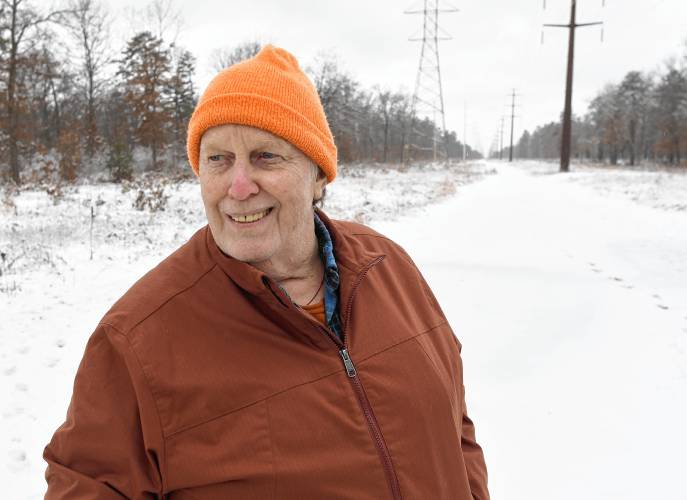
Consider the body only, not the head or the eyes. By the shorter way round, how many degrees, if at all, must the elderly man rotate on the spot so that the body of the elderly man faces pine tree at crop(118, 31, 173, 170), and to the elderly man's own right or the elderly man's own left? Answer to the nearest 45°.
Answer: approximately 135° to the elderly man's own left

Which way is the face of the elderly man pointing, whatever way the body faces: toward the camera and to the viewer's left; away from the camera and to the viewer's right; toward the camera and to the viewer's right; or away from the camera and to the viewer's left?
toward the camera and to the viewer's left

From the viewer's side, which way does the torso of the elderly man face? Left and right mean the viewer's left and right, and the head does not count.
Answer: facing the viewer and to the right of the viewer

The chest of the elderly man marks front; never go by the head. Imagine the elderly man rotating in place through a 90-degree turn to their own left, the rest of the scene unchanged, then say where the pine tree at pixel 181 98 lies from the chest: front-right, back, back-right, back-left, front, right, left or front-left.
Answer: front-left

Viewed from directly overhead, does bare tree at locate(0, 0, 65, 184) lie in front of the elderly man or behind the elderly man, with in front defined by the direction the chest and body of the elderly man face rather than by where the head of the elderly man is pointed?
behind
